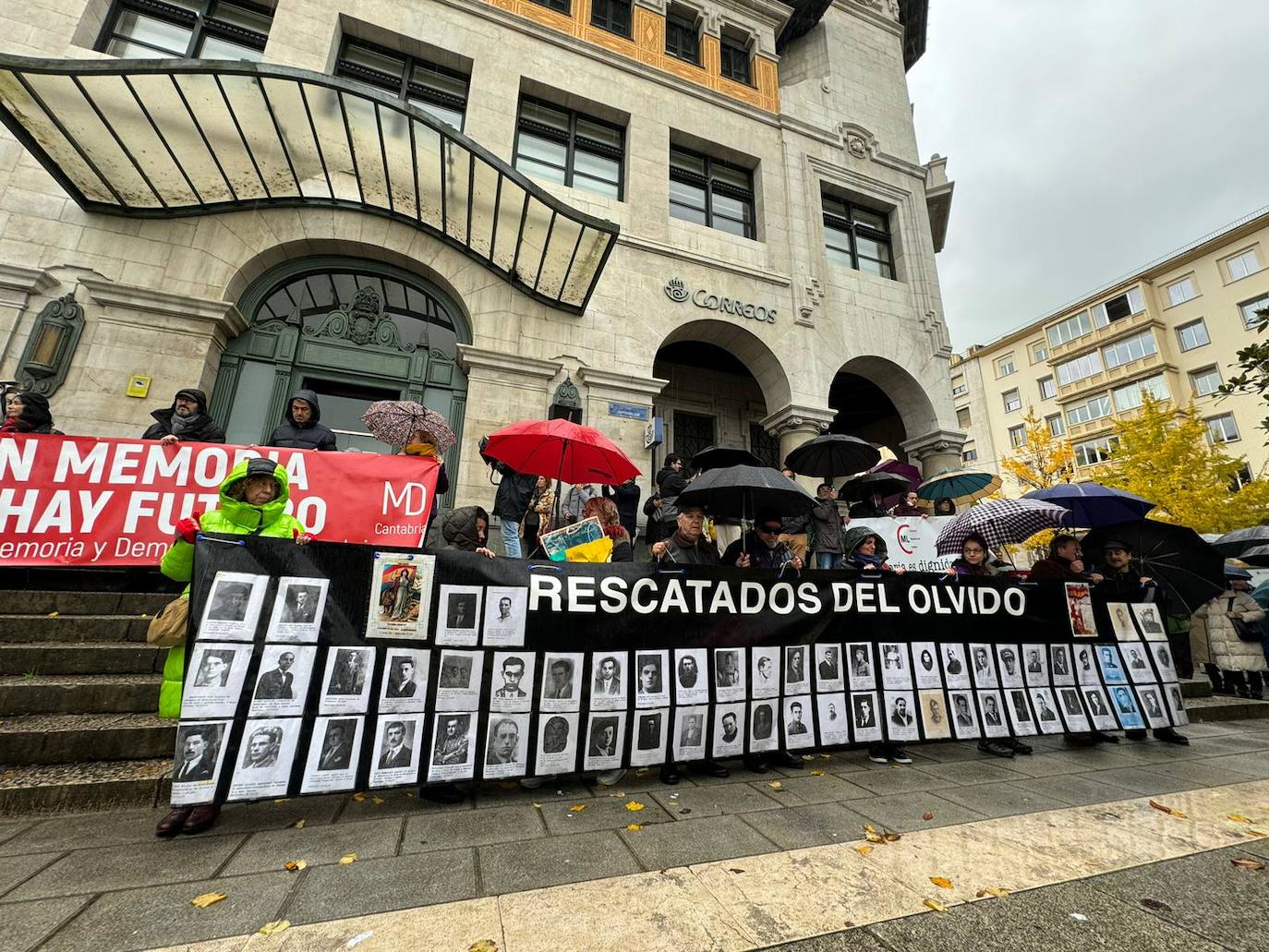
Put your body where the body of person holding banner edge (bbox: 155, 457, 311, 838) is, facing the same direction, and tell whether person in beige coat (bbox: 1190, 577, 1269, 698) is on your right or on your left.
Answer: on your left

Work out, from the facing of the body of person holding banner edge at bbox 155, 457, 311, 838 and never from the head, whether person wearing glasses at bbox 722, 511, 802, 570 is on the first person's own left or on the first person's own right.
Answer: on the first person's own left

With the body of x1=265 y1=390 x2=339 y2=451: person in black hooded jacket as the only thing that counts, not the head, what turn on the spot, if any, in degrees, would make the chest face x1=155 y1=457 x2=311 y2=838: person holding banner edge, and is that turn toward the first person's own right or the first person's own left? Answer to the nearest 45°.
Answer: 0° — they already face them

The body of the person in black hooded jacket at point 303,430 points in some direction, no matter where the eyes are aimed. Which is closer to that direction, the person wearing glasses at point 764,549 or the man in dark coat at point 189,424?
the person wearing glasses

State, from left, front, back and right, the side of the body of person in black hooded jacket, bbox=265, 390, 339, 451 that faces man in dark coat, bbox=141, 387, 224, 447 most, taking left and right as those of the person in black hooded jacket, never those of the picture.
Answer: right

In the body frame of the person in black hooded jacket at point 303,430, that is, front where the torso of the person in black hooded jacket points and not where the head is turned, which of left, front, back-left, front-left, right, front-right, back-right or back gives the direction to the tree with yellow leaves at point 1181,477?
left

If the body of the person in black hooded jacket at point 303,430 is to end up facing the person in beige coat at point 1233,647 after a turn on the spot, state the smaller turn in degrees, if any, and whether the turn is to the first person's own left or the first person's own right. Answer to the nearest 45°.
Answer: approximately 45° to the first person's own left

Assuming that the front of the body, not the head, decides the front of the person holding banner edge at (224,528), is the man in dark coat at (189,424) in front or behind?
behind

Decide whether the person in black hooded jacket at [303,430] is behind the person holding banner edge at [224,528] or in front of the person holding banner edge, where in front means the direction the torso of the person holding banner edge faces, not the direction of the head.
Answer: behind
